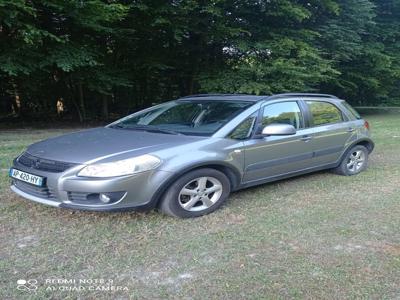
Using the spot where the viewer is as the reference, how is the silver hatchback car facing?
facing the viewer and to the left of the viewer
